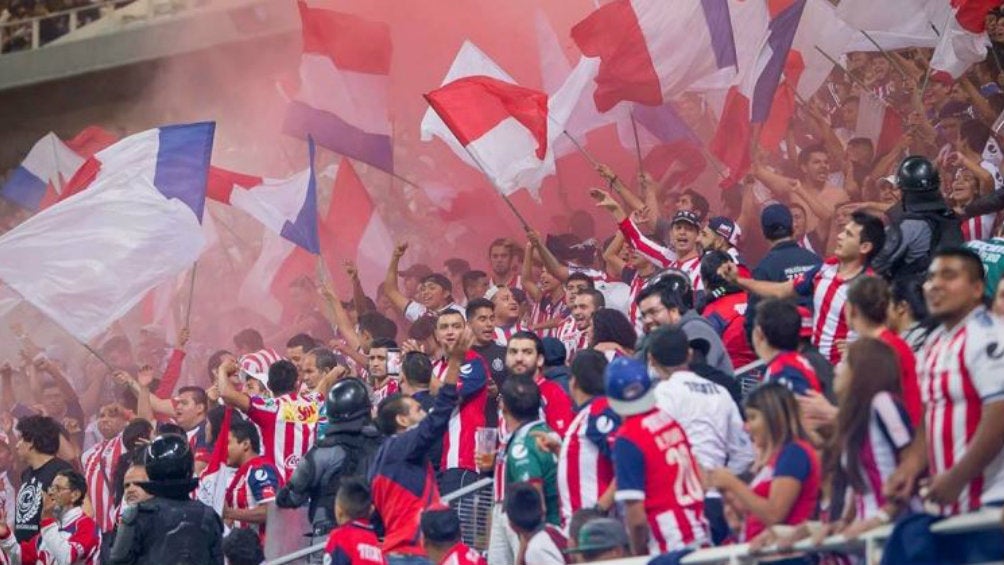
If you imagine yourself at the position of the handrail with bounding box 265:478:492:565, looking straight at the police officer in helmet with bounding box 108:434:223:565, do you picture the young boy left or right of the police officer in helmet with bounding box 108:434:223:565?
left

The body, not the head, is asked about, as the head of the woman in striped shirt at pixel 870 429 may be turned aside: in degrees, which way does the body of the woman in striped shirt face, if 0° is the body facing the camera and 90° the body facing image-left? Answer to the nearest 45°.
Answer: approximately 90°

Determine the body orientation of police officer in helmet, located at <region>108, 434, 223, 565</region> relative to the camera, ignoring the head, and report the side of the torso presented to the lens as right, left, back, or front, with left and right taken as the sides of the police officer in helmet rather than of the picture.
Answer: back

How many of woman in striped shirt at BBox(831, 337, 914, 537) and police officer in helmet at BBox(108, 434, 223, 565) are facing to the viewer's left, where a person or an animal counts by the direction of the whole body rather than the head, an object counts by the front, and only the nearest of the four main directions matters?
1

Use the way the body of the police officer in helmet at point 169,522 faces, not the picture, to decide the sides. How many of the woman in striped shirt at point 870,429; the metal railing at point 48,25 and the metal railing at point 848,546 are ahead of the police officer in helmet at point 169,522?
1

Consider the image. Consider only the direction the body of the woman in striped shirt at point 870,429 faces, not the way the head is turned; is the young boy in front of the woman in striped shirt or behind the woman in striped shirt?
in front

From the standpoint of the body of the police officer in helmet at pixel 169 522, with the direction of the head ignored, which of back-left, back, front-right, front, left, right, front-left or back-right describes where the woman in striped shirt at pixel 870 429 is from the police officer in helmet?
back-right
